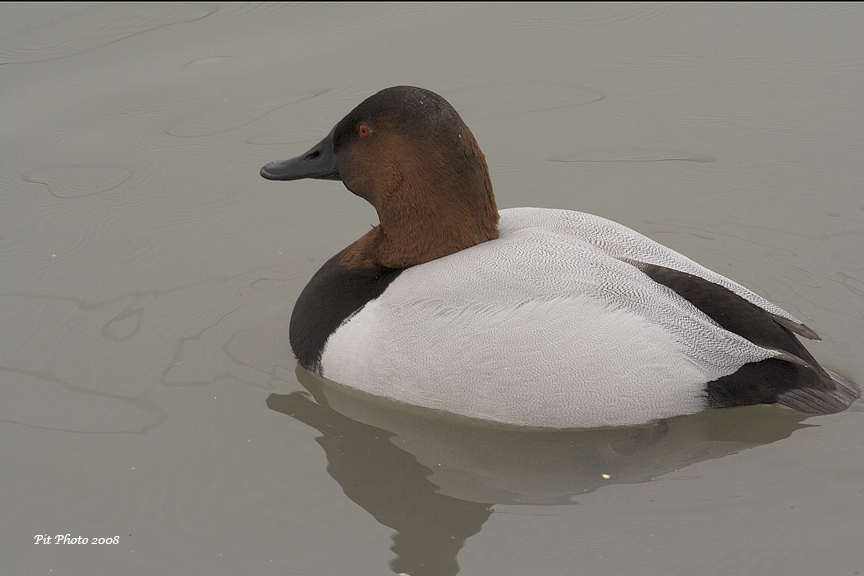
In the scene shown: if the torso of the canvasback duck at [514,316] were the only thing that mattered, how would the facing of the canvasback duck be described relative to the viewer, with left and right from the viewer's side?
facing to the left of the viewer
